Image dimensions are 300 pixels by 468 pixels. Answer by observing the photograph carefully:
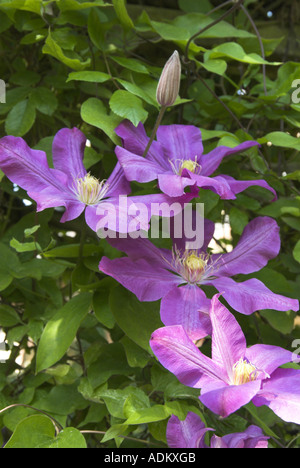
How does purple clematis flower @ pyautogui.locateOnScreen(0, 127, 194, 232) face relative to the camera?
toward the camera

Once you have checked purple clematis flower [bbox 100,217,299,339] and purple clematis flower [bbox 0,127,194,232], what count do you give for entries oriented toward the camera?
2

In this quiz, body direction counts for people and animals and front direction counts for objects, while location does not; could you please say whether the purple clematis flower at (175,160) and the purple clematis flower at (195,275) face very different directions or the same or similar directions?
same or similar directions

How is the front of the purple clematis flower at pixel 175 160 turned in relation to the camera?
facing the viewer

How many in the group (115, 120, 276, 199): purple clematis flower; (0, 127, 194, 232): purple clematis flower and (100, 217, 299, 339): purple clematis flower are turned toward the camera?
3

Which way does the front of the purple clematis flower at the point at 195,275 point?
toward the camera
